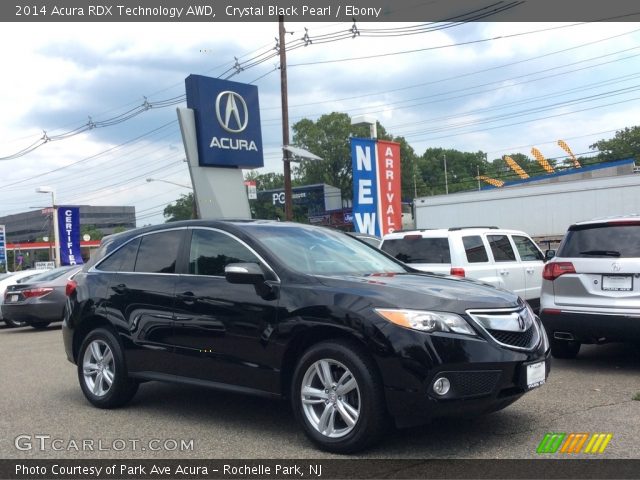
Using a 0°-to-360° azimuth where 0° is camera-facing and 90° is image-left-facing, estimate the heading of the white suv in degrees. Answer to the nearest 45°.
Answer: approximately 225°

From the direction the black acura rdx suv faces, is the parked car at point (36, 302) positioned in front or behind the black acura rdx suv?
behind

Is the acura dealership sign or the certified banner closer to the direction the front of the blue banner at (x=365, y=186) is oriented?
the acura dealership sign

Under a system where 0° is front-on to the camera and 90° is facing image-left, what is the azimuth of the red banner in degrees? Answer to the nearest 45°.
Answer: approximately 0°

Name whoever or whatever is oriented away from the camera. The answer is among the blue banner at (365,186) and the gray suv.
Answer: the gray suv

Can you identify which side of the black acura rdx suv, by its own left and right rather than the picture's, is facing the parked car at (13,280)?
back

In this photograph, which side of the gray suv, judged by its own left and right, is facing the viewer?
back

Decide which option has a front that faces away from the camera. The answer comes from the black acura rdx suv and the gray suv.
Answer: the gray suv

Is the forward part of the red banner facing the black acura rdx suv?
yes

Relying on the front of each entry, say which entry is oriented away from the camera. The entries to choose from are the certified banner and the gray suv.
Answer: the gray suv

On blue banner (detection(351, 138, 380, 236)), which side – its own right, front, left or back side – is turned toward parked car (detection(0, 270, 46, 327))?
right
